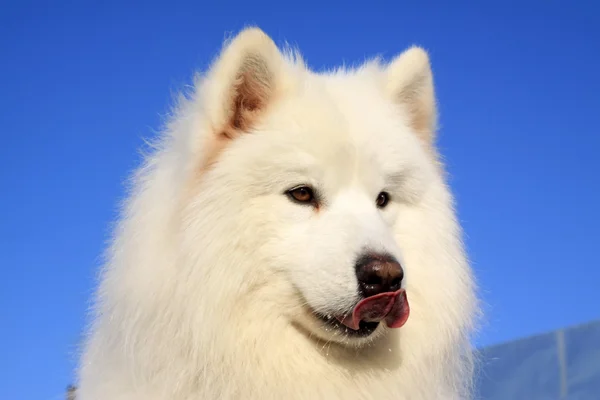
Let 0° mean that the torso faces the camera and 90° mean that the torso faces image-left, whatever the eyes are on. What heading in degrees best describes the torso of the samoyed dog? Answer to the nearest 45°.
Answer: approximately 315°
